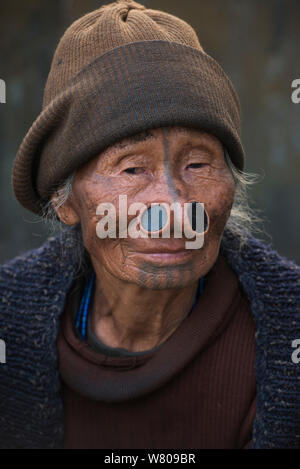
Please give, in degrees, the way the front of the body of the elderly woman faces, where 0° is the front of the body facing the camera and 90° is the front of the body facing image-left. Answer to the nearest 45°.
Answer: approximately 0°
